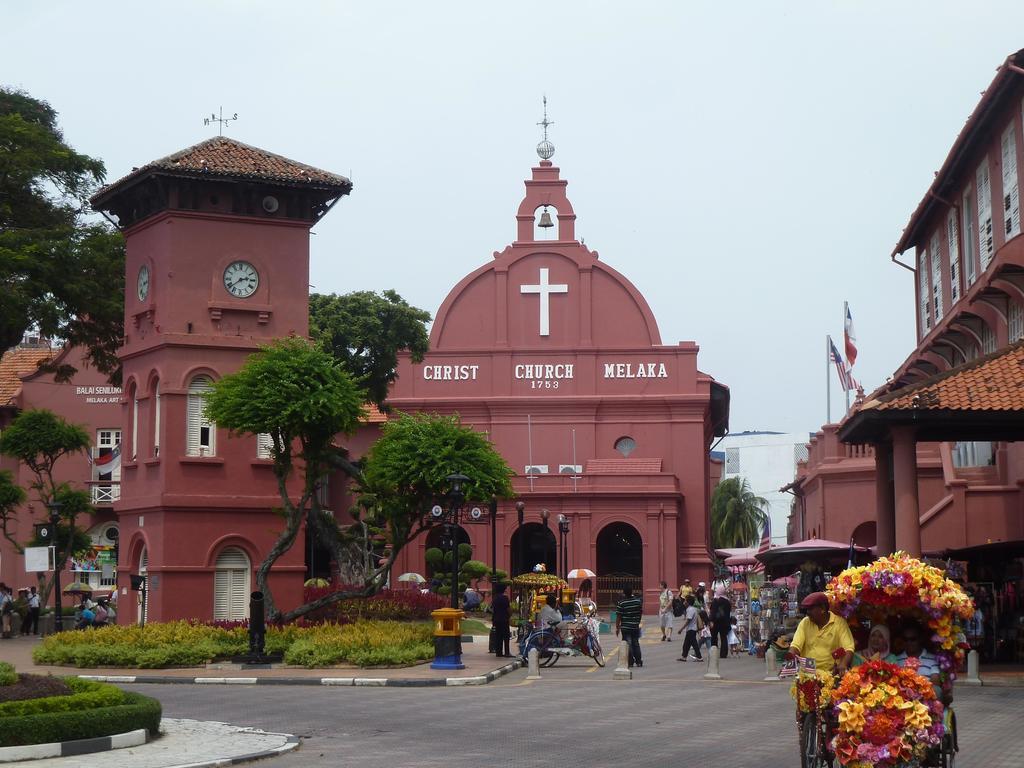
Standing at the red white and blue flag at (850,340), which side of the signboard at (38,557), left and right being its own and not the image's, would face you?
left

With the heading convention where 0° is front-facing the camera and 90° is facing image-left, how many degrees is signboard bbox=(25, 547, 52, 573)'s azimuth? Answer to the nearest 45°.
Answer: approximately 0°

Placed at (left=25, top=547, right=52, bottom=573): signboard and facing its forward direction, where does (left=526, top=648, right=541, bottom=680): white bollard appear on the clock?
The white bollard is roughly at 11 o'clock from the signboard.

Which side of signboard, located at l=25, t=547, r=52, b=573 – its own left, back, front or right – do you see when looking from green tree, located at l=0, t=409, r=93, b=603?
back

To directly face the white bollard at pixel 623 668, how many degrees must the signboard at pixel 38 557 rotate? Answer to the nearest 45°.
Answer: approximately 45° to its left

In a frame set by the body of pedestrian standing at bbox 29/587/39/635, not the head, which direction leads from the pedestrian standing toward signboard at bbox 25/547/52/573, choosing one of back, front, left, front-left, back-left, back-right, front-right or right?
back

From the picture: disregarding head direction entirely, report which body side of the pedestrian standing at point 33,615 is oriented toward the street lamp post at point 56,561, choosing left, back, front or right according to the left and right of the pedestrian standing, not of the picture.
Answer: left
